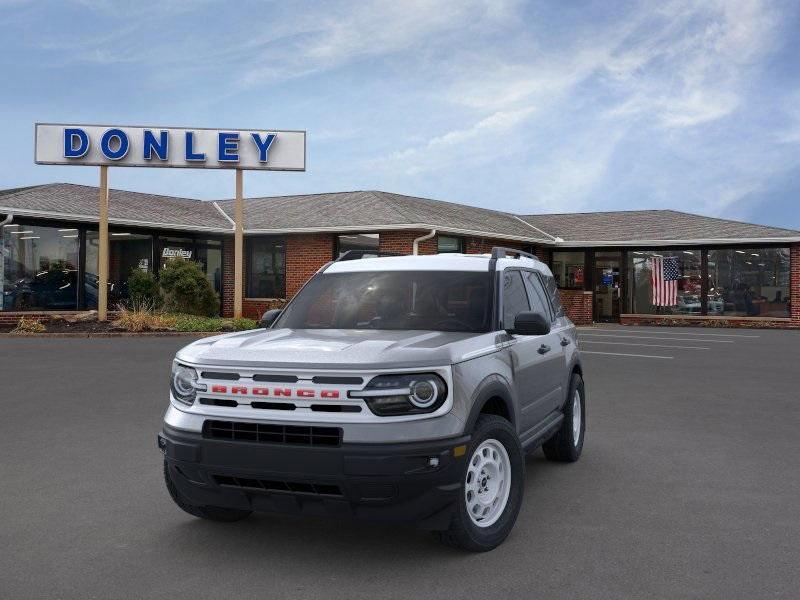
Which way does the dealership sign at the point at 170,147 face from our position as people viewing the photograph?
facing the viewer

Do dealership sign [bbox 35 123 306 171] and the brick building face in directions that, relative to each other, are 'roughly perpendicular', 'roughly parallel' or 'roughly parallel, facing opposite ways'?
roughly parallel

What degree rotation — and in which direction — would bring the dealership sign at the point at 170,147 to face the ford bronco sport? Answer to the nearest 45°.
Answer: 0° — it already faces it

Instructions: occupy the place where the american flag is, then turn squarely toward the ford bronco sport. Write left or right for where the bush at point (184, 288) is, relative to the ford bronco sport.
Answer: right

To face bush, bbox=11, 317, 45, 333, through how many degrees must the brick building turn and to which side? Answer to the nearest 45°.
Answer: approximately 45° to its right

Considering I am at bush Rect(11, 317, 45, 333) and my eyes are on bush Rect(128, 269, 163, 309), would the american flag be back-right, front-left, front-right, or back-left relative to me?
front-right

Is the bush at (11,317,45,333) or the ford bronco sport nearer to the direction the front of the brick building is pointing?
the ford bronco sport

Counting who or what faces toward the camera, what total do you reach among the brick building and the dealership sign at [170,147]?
2

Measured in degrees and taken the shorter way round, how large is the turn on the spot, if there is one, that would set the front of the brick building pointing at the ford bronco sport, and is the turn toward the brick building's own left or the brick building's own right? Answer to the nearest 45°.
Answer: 0° — it already faces it

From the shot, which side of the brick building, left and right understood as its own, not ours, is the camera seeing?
front
